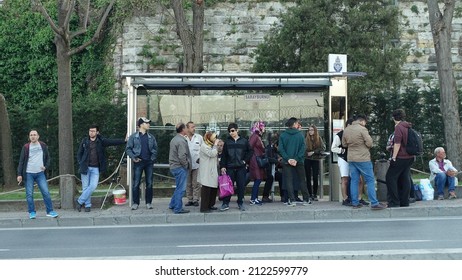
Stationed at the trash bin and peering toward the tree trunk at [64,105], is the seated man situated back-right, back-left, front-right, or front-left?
back-right

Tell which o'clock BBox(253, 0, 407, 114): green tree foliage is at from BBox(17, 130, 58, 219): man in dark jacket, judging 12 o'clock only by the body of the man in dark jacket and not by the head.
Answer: The green tree foliage is roughly at 8 o'clock from the man in dark jacket.

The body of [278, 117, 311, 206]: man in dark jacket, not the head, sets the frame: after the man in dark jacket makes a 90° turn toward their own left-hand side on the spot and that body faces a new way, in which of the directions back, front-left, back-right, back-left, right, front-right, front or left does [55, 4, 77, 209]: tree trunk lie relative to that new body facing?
front

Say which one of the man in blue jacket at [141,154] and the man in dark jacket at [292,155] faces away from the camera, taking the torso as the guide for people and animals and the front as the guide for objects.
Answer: the man in dark jacket

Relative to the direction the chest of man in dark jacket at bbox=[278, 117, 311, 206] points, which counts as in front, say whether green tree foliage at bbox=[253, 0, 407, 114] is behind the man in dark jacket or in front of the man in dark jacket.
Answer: in front

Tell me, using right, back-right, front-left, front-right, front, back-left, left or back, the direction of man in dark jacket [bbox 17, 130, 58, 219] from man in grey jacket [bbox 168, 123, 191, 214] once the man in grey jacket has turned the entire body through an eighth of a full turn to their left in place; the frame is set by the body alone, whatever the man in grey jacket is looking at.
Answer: left

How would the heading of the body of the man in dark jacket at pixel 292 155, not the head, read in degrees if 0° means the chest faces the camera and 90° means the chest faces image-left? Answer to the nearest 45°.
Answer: approximately 180°

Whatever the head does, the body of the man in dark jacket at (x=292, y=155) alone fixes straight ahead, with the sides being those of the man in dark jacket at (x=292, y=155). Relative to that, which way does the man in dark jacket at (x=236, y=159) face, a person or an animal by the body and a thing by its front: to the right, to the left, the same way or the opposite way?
the opposite way

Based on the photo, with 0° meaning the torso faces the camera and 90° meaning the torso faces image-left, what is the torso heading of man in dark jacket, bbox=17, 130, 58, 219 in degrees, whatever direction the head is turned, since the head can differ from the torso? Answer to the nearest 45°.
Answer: approximately 0°
